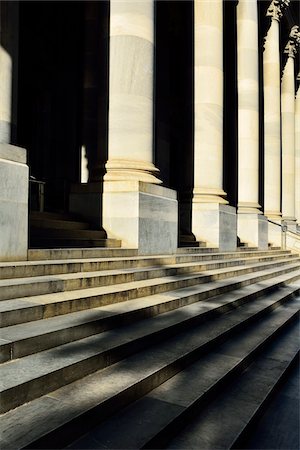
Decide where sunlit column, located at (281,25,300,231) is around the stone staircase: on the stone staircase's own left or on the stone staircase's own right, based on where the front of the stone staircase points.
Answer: on the stone staircase's own left

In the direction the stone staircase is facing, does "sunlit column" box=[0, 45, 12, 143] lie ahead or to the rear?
to the rear

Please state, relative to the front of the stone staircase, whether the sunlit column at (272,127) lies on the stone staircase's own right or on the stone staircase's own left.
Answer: on the stone staircase's own left

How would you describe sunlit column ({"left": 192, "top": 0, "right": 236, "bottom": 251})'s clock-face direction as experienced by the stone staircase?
The sunlit column is roughly at 8 o'clock from the stone staircase.

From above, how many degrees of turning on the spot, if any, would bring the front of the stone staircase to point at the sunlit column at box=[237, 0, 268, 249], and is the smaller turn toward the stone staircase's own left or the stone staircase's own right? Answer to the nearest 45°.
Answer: approximately 135° to the stone staircase's own left

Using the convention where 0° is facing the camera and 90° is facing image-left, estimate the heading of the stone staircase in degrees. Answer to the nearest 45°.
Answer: approximately 315°
